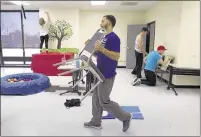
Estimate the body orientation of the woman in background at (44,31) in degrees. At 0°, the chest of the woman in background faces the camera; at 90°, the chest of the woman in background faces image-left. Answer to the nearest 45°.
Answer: approximately 180°

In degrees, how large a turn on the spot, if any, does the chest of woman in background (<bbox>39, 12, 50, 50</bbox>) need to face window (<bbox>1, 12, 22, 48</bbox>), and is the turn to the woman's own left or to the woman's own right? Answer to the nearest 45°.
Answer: approximately 45° to the woman's own left

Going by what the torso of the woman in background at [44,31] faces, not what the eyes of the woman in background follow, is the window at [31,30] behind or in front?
in front

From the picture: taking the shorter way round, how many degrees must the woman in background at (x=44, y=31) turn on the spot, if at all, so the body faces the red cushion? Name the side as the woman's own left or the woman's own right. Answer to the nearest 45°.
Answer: approximately 180°

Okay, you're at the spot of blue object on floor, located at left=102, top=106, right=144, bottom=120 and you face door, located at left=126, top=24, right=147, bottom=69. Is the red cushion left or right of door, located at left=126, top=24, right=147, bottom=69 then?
left

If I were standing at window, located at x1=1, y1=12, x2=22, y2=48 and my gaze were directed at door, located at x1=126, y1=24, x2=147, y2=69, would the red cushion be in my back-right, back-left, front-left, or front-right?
front-right

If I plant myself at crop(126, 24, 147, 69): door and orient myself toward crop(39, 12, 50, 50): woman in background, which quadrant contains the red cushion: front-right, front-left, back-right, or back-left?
front-left

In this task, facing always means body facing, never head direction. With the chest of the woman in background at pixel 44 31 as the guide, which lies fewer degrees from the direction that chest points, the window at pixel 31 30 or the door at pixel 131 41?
the window

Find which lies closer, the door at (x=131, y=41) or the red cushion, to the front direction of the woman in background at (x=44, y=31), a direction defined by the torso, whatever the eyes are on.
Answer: the door

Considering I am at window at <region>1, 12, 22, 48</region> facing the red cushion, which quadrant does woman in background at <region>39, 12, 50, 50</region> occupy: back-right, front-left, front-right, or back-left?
front-left

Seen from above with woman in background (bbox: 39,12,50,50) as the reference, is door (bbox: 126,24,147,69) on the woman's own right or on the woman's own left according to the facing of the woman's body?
on the woman's own right
